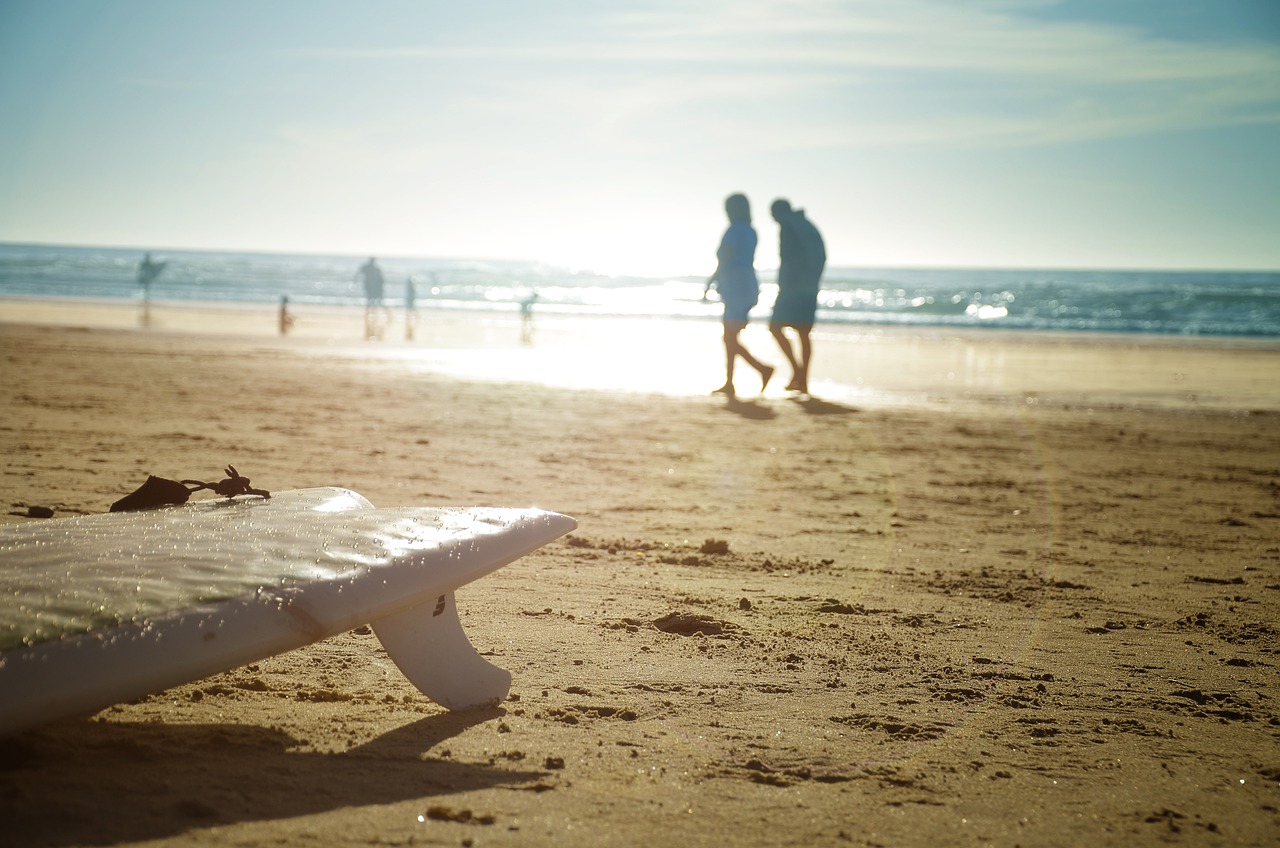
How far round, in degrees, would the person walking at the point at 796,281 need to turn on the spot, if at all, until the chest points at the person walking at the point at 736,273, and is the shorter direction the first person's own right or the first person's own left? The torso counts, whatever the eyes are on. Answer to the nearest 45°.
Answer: approximately 45° to the first person's own left

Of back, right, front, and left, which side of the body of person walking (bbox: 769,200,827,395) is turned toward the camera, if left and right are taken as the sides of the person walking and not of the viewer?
left

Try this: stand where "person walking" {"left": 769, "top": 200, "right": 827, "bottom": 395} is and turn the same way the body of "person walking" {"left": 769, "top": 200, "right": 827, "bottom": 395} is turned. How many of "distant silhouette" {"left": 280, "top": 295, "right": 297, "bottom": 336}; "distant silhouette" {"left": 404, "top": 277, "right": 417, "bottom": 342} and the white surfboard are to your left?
1

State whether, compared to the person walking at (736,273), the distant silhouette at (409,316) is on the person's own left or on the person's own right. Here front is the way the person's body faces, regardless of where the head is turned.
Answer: on the person's own right

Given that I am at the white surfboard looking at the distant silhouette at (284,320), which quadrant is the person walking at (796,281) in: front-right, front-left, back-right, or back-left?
front-right

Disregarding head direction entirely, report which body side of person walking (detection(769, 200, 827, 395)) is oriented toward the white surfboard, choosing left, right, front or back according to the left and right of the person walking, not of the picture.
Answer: left

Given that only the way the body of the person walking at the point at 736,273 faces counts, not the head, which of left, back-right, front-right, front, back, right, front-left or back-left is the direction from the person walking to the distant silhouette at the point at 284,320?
front-right

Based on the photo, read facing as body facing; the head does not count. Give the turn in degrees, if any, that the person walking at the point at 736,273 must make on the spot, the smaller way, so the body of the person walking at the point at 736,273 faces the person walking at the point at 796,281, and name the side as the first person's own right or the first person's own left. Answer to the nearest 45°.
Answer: approximately 135° to the first person's own right

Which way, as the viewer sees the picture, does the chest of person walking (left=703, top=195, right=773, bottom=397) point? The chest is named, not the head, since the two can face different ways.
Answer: to the viewer's left

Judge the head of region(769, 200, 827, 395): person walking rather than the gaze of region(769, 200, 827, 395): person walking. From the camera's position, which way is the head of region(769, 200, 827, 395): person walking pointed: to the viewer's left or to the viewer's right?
to the viewer's left

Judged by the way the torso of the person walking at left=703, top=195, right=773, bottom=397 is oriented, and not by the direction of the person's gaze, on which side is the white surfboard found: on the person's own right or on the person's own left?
on the person's own left

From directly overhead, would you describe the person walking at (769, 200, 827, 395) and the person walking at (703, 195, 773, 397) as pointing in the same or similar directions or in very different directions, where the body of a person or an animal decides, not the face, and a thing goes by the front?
same or similar directions
